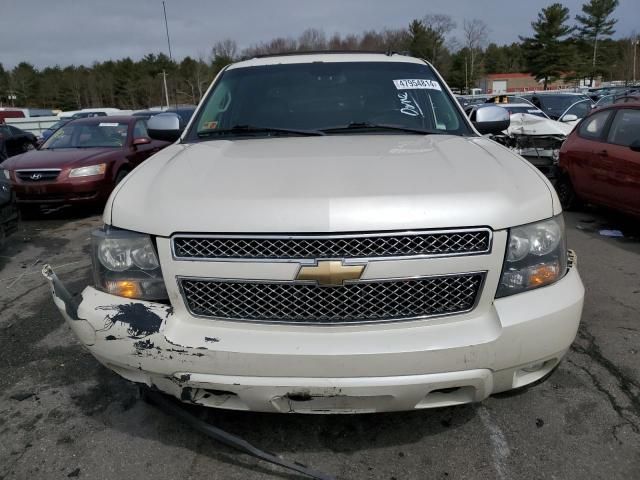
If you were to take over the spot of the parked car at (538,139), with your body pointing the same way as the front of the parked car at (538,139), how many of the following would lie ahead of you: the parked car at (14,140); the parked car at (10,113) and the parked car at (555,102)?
0

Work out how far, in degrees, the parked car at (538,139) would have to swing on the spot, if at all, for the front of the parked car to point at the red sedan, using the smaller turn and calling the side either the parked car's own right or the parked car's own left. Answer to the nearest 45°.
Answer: approximately 90° to the parked car's own right

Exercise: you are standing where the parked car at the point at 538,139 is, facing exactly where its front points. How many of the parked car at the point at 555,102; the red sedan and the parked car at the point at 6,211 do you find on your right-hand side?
2

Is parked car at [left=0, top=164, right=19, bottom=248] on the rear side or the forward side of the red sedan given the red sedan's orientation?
on the forward side

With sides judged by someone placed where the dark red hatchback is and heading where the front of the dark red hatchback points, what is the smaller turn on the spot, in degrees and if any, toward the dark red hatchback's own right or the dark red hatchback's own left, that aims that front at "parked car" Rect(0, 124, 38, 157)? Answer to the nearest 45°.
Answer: approximately 135° to the dark red hatchback's own right

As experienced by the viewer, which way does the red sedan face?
facing the viewer and to the left of the viewer

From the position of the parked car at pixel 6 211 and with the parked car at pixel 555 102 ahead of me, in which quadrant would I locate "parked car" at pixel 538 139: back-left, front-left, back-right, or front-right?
front-right

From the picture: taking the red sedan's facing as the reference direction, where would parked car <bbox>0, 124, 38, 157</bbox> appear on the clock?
The parked car is roughly at 4 o'clock from the red sedan.

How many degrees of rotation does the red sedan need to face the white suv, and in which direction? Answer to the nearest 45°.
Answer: approximately 45° to its left

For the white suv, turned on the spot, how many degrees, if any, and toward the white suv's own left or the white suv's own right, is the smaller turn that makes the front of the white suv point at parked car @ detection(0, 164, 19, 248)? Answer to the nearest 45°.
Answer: approximately 135° to the white suv's own right

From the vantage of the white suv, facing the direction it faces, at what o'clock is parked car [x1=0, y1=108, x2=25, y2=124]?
The parked car is roughly at 5 o'clock from the white suv.

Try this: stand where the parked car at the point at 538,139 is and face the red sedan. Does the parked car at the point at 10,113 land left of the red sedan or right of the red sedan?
right

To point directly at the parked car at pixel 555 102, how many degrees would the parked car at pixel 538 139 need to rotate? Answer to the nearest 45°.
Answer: approximately 135° to its left

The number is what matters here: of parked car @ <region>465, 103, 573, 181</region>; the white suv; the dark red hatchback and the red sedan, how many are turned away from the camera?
0

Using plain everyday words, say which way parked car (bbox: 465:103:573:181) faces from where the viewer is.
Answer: facing the viewer and to the right of the viewer

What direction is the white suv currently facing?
toward the camera
